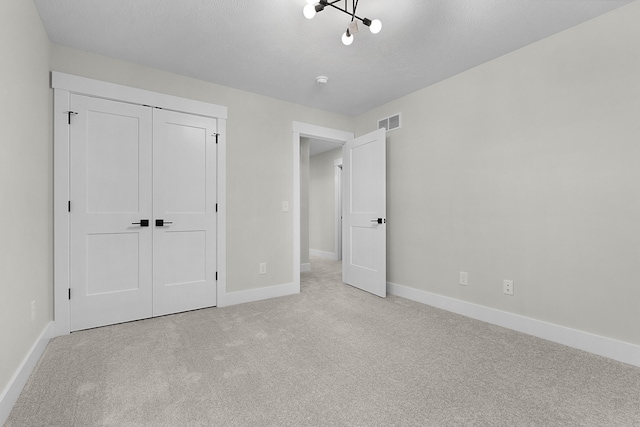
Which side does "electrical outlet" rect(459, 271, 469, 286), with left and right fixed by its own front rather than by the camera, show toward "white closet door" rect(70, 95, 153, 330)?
front

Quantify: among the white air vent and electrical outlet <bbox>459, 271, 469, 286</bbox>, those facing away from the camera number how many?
0

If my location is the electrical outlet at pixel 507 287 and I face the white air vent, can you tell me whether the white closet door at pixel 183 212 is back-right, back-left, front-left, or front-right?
front-left

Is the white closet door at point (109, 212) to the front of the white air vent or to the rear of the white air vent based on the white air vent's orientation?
to the front

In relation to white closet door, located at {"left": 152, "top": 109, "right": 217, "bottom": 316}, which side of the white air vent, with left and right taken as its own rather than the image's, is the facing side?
front

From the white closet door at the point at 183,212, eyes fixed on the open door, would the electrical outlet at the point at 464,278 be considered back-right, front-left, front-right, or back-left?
front-right

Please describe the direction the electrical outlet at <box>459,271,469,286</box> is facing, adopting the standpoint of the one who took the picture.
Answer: facing the viewer and to the left of the viewer

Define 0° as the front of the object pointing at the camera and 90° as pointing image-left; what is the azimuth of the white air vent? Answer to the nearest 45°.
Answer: approximately 45°

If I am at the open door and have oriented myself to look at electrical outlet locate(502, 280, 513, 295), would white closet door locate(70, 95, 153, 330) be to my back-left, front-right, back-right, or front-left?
back-right

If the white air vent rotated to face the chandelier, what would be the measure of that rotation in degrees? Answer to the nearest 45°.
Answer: approximately 45° to its left
